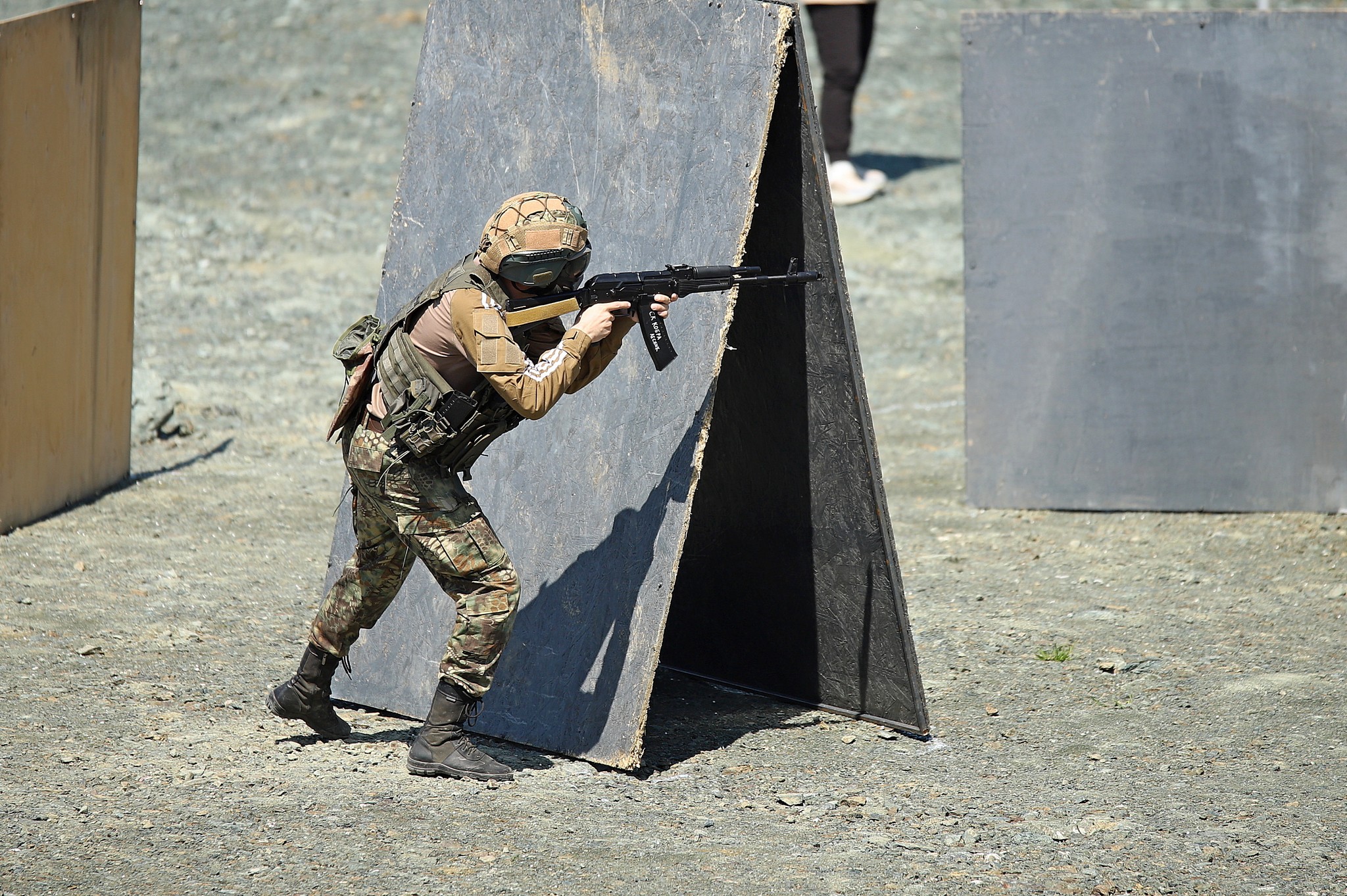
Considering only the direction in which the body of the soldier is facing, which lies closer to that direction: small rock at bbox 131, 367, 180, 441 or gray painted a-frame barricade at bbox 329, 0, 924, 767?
the gray painted a-frame barricade

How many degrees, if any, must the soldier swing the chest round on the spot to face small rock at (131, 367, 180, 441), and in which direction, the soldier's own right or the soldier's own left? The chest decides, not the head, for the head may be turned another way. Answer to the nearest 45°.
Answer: approximately 90° to the soldier's own left

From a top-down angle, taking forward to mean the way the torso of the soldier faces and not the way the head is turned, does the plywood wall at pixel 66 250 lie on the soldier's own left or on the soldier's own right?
on the soldier's own left

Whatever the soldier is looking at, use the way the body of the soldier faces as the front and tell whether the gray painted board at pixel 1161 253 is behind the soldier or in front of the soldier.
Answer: in front

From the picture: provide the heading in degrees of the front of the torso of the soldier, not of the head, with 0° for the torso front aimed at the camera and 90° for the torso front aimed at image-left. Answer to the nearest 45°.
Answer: approximately 270°

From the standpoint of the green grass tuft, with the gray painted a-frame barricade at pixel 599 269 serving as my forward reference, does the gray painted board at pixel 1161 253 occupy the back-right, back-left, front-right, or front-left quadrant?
back-right

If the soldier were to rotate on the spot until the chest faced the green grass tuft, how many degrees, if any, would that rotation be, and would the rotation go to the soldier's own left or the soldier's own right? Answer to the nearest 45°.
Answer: approximately 45° to the soldier's own left

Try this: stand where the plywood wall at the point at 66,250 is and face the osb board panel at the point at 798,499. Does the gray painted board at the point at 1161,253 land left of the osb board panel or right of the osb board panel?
left

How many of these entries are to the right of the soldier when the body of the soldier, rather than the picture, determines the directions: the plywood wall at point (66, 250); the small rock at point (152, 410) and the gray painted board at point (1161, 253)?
0

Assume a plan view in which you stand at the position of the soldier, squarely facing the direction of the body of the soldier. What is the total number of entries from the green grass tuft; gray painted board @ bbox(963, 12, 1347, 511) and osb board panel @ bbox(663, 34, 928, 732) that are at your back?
0

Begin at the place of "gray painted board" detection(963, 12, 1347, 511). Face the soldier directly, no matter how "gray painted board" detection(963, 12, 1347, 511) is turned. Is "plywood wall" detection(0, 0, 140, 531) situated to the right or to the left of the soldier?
right

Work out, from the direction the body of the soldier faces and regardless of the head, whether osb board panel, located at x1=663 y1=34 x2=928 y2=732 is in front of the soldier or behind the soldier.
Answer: in front
